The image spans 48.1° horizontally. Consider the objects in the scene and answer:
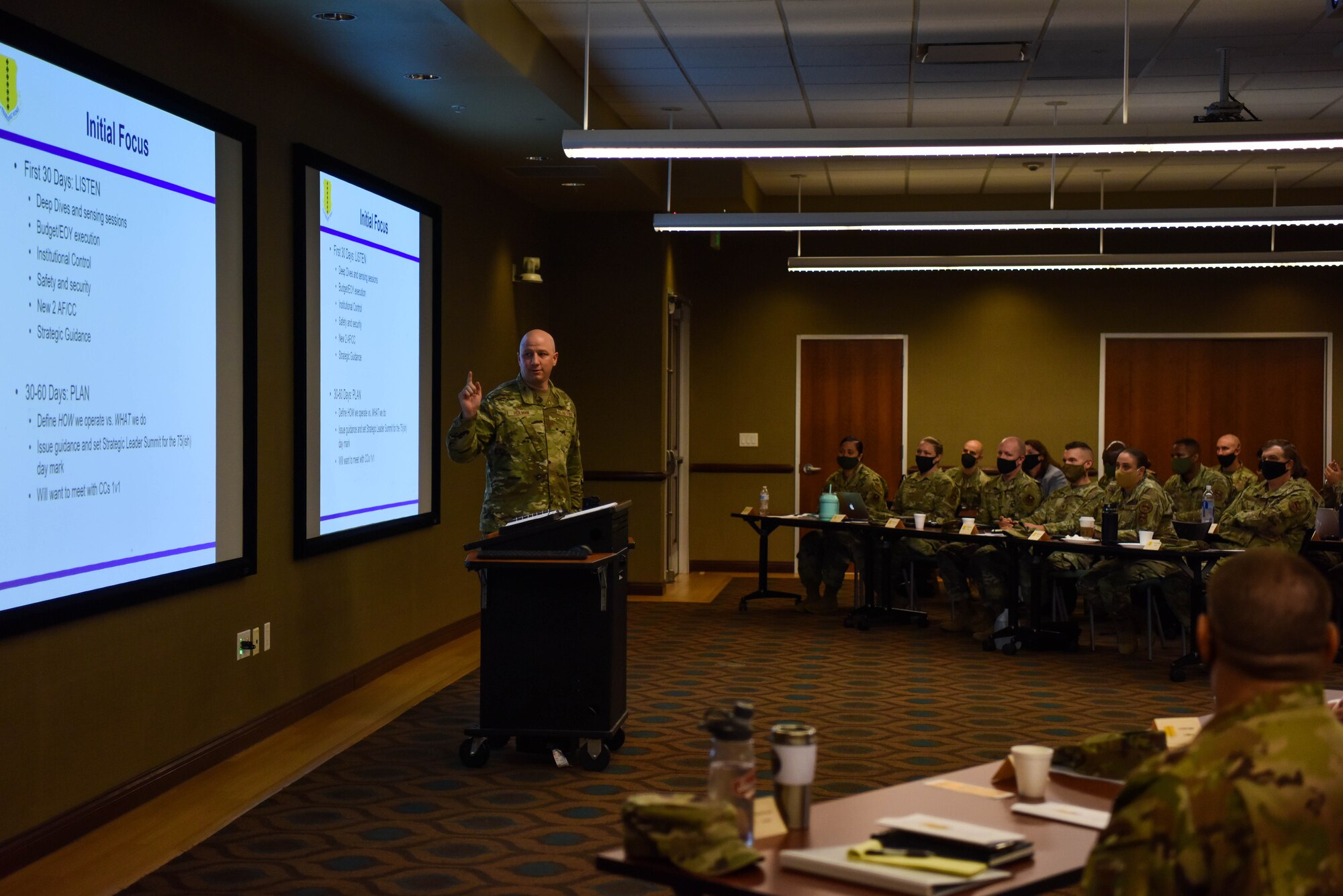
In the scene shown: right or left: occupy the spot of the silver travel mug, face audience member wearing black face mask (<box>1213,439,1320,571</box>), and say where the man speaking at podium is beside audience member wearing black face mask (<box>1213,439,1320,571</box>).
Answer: left

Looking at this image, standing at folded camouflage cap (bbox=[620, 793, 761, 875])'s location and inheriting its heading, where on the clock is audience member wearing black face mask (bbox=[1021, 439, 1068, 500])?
The audience member wearing black face mask is roughly at 8 o'clock from the folded camouflage cap.

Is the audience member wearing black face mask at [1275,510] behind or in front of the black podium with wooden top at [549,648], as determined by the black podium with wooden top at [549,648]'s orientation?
in front

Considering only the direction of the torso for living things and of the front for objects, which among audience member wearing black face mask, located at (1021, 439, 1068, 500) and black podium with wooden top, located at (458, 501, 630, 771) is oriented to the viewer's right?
the black podium with wooden top

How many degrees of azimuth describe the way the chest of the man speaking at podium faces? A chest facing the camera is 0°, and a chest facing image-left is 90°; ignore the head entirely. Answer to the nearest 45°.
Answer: approximately 315°

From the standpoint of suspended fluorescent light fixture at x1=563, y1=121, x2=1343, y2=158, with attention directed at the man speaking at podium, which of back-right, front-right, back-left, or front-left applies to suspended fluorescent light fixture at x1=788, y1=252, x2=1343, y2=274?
back-right

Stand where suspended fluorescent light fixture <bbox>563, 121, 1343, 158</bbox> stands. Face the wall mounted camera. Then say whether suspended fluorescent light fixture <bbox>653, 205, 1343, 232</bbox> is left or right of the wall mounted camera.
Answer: right

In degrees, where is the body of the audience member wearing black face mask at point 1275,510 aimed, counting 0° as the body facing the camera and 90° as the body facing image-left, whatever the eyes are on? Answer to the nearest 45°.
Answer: approximately 45°

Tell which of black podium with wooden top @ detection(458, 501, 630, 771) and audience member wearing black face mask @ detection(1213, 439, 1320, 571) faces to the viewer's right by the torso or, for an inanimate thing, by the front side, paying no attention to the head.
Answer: the black podium with wooden top

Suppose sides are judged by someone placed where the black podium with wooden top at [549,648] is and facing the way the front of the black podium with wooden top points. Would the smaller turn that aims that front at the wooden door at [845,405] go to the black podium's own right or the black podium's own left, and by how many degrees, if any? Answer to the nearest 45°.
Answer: approximately 90° to the black podium's own left

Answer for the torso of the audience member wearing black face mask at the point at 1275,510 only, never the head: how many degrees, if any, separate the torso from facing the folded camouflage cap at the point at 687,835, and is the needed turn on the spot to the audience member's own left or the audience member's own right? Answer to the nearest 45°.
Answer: approximately 45° to the audience member's own left

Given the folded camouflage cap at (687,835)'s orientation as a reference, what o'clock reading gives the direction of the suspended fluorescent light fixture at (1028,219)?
The suspended fluorescent light fixture is roughly at 8 o'clock from the folded camouflage cap.
